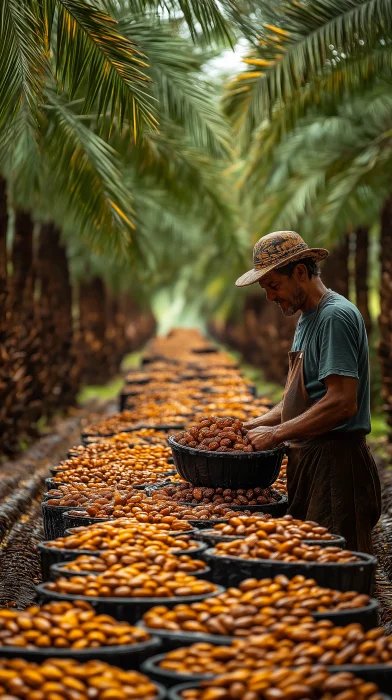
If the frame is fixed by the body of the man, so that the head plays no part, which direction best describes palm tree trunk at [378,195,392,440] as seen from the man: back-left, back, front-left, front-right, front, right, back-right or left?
right

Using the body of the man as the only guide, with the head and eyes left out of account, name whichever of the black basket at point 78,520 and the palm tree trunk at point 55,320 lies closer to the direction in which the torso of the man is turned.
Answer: the black basket

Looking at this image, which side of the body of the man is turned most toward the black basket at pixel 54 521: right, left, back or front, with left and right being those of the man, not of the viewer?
front

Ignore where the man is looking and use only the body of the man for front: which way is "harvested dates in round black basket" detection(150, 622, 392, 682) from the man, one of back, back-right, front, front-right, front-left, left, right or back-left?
left

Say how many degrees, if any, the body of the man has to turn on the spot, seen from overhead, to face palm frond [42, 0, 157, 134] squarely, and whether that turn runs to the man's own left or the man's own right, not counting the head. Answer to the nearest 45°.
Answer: approximately 45° to the man's own right

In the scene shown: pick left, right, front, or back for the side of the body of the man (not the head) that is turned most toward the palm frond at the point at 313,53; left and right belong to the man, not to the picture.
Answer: right

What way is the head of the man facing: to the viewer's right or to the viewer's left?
to the viewer's left

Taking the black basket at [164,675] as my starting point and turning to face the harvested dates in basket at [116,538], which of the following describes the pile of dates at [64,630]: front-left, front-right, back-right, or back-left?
front-left

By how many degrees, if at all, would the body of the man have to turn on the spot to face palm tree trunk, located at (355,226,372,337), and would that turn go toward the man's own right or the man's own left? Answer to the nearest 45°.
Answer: approximately 90° to the man's own right

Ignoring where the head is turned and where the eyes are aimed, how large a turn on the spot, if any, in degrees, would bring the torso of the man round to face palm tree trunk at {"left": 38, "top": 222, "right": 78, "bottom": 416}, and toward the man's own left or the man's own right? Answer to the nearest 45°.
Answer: approximately 90° to the man's own right

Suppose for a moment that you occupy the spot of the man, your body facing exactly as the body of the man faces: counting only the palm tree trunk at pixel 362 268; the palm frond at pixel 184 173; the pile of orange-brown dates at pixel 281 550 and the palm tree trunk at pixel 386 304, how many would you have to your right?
3

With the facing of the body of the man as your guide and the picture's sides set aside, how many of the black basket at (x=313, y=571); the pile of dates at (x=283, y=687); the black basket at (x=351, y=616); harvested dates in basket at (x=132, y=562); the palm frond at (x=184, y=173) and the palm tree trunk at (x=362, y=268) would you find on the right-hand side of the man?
2

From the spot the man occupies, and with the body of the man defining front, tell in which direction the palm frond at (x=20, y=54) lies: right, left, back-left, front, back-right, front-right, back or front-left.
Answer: front-right

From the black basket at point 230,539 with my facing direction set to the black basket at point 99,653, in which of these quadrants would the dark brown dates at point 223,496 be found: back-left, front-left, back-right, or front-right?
back-right

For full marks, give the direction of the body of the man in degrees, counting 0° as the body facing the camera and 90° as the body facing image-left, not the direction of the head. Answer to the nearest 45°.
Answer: approximately 90°
